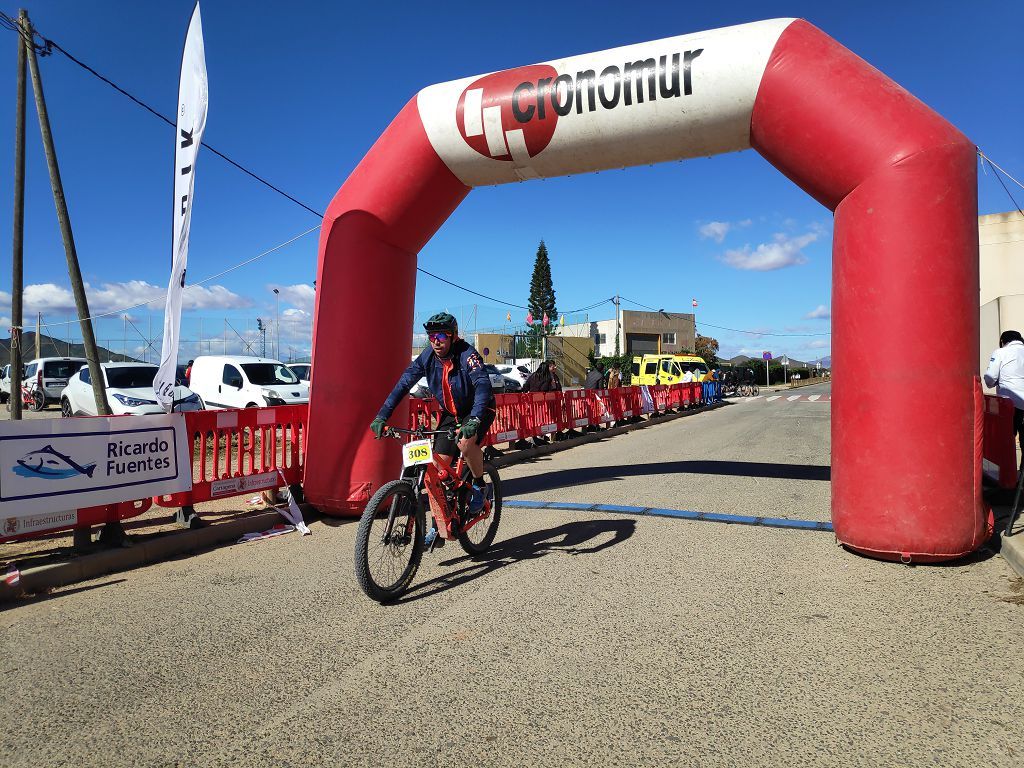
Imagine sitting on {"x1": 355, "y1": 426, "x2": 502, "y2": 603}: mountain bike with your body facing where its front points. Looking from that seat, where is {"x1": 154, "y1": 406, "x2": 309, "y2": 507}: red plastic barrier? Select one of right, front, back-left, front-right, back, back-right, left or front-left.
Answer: right

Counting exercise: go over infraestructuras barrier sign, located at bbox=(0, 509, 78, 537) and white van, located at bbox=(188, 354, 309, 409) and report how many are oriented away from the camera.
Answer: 0

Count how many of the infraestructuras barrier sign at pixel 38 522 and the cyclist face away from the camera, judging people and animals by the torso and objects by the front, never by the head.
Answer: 0

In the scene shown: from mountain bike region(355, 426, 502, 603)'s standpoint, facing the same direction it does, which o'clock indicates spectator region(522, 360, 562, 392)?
The spectator is roughly at 5 o'clock from the mountain bike.

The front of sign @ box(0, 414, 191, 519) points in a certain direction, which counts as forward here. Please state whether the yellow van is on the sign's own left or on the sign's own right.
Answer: on the sign's own left

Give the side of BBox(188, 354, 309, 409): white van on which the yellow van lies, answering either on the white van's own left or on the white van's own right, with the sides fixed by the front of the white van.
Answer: on the white van's own left

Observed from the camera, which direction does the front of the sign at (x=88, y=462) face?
facing the viewer and to the right of the viewer

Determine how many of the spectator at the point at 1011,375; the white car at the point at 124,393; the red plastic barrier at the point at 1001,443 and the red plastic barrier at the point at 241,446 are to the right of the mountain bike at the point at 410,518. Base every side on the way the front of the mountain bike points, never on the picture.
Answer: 2

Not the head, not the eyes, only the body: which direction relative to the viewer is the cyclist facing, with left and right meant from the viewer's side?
facing the viewer and to the left of the viewer

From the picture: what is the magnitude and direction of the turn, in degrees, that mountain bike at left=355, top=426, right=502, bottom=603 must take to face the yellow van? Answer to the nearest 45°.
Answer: approximately 180°
